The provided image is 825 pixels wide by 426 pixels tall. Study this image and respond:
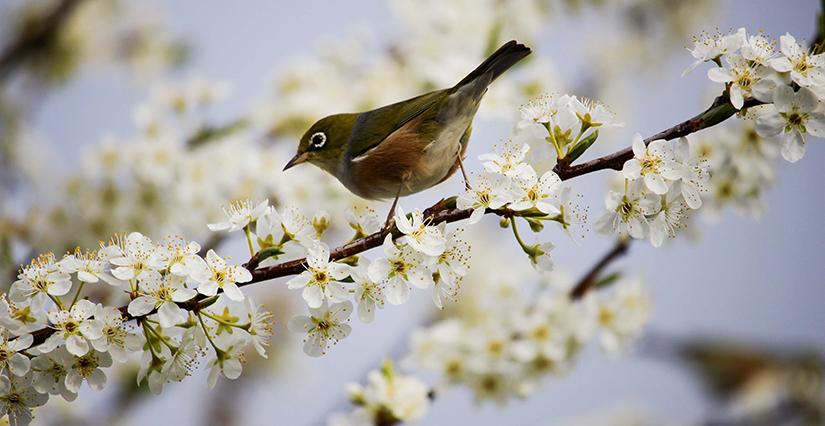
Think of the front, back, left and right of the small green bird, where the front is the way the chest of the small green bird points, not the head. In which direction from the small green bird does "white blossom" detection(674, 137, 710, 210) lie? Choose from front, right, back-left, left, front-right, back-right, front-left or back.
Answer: back-left

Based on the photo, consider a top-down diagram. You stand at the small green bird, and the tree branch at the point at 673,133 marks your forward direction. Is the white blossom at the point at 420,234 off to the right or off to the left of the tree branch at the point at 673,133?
right

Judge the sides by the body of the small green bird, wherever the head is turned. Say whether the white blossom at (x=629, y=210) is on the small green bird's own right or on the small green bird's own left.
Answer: on the small green bird's own left

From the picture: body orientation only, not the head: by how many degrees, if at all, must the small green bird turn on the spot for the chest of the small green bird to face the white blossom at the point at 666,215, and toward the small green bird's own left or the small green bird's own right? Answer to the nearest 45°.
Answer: approximately 135° to the small green bird's own left

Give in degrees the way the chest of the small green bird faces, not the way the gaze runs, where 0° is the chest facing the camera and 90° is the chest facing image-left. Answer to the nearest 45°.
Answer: approximately 90°

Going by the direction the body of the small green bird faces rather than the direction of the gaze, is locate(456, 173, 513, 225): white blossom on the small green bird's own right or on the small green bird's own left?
on the small green bird's own left

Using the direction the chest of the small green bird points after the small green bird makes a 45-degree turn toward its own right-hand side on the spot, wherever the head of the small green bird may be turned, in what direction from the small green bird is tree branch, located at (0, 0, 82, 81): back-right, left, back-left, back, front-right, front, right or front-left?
front

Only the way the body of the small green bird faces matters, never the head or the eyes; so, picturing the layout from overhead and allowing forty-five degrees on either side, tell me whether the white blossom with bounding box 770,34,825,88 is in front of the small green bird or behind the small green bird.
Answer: behind

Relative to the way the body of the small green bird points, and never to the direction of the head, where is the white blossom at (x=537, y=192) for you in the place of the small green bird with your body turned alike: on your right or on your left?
on your left
